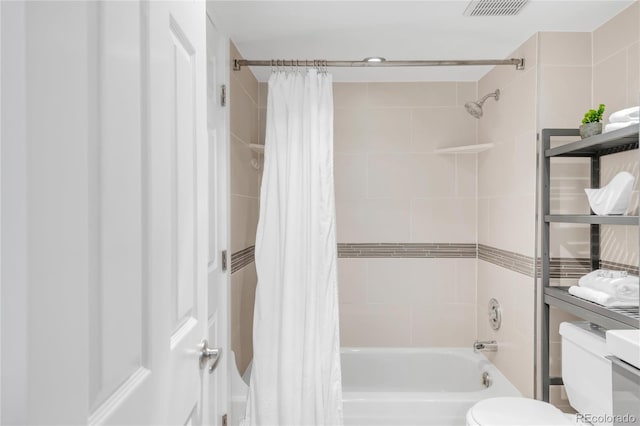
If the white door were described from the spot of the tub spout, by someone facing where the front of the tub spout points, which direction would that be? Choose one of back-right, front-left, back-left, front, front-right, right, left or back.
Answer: left

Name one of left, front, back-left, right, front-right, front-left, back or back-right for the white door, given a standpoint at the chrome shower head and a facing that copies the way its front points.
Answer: left

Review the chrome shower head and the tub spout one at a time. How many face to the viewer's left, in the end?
2

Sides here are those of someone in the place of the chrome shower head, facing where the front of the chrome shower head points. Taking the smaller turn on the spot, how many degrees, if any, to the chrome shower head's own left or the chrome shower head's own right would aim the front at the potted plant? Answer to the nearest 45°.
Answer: approximately 135° to the chrome shower head's own left

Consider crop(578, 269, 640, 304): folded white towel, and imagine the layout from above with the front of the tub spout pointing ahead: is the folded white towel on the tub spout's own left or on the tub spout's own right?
on the tub spout's own left

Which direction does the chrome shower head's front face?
to the viewer's left

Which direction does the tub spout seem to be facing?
to the viewer's left

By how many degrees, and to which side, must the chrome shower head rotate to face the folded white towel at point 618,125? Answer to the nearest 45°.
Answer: approximately 135° to its left
